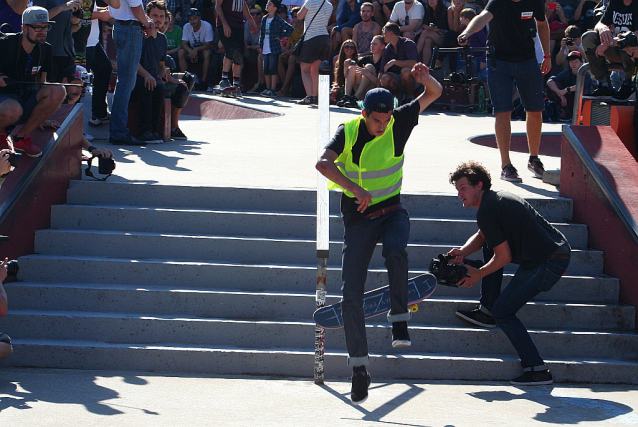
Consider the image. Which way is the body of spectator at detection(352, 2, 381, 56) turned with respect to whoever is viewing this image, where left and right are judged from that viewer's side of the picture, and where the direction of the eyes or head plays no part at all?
facing the viewer

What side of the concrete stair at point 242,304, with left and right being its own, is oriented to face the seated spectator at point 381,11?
back

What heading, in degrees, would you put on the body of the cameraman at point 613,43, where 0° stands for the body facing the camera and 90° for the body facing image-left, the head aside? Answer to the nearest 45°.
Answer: approximately 45°

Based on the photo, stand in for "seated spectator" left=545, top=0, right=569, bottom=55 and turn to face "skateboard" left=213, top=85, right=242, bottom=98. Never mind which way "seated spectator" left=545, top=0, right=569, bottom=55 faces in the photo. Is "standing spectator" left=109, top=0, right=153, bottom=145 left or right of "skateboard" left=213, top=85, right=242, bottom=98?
left

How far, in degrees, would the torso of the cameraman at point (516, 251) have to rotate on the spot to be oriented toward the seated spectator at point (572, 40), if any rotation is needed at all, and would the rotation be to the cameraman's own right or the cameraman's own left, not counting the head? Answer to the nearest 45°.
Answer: approximately 90° to the cameraman's own right

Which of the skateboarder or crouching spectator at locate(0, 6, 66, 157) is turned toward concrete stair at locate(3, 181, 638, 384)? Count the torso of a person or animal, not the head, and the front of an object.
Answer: the crouching spectator

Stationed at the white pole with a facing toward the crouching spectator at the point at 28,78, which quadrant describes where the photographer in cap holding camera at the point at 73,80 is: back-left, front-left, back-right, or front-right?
front-right

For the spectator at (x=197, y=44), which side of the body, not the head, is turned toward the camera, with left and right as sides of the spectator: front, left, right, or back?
front

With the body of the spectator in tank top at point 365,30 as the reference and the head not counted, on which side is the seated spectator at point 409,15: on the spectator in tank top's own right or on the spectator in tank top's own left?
on the spectator in tank top's own left

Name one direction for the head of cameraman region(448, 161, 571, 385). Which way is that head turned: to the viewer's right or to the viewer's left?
to the viewer's left

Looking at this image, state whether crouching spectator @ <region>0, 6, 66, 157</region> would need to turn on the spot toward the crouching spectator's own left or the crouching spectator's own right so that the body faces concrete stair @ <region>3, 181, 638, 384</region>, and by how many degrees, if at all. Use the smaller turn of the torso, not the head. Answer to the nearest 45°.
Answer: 0° — they already face it

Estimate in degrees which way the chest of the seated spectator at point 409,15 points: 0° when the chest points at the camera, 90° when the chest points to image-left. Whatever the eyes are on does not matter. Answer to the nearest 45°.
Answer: approximately 0°
